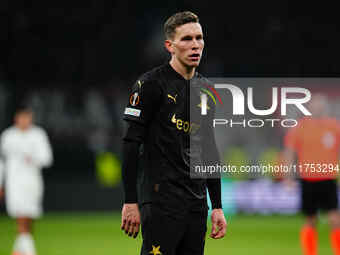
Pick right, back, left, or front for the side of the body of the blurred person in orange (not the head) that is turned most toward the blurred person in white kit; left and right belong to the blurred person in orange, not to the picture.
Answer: right

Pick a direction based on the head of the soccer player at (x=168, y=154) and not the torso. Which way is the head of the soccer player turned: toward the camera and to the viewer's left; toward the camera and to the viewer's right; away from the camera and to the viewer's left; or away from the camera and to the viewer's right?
toward the camera and to the viewer's right

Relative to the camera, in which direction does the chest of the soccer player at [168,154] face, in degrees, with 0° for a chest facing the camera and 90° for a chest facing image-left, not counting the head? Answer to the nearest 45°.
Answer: approximately 315°

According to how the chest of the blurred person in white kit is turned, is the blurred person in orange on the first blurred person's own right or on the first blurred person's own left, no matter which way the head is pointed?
on the first blurred person's own left

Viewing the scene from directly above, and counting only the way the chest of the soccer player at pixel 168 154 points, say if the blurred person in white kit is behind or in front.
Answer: behind

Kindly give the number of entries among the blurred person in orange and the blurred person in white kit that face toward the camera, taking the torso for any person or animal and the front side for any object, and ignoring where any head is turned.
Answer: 2
